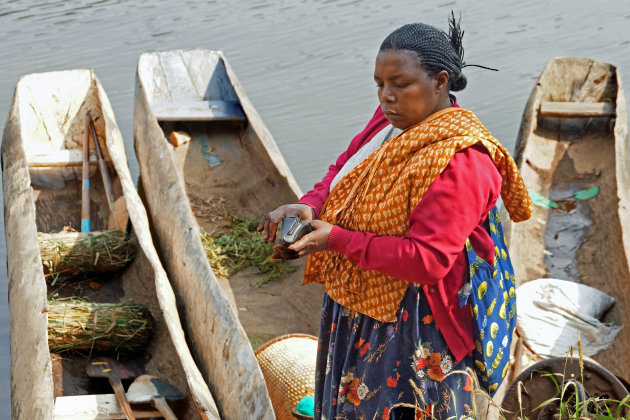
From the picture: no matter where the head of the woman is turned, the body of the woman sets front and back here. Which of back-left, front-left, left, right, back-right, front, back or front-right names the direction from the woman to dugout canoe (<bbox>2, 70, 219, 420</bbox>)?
right

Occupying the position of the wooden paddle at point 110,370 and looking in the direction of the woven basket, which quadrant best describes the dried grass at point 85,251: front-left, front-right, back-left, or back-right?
back-left

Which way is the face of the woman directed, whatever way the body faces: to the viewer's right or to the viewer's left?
to the viewer's left
